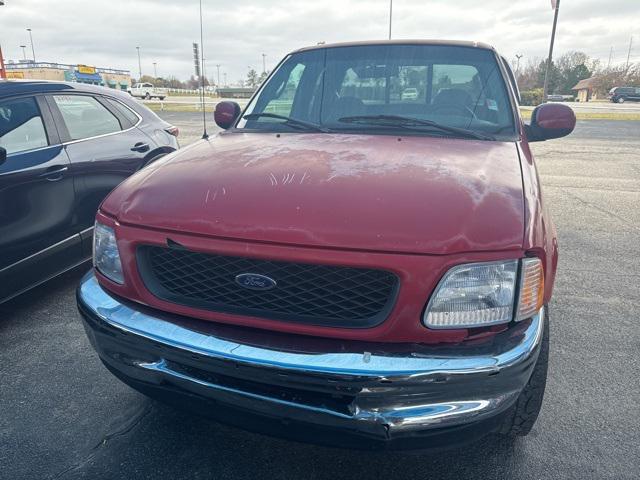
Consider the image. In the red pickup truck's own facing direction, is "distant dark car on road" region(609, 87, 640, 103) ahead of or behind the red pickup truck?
behind

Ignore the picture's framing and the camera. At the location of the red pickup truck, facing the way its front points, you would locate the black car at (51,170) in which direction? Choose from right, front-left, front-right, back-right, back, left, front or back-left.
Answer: right

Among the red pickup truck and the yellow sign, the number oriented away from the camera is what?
0

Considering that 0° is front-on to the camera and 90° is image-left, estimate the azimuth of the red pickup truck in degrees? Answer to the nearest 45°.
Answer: approximately 45°

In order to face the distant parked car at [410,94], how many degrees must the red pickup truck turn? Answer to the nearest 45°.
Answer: approximately 135° to its right

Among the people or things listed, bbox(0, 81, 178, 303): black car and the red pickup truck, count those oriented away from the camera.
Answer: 0

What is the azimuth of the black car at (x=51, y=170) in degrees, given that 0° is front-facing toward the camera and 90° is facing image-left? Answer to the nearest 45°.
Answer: approximately 45°

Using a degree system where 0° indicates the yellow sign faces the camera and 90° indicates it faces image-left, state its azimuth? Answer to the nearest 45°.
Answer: approximately 0°
